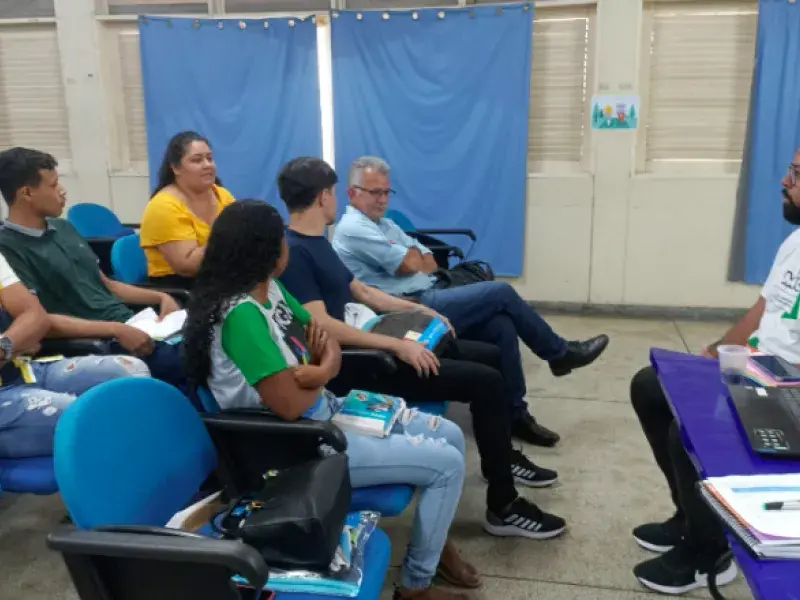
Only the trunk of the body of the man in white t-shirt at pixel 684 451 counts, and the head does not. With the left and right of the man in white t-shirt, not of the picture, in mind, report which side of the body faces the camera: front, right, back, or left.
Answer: left

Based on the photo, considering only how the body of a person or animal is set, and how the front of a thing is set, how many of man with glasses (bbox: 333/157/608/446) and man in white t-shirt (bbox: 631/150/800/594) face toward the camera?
0

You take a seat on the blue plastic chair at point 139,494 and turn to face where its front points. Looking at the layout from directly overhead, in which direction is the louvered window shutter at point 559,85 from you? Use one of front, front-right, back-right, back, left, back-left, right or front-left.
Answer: left

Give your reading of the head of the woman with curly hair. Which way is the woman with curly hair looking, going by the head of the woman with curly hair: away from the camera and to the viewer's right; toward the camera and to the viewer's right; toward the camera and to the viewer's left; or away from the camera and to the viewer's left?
away from the camera and to the viewer's right

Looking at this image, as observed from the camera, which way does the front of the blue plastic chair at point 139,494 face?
facing the viewer and to the right of the viewer

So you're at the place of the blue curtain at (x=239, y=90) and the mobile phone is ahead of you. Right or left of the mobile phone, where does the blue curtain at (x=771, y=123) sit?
left

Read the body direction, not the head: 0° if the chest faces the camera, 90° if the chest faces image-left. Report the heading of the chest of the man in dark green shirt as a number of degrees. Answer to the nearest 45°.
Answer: approximately 315°

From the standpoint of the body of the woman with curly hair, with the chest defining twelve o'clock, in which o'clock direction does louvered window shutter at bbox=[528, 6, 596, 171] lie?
The louvered window shutter is roughly at 10 o'clock from the woman with curly hair.

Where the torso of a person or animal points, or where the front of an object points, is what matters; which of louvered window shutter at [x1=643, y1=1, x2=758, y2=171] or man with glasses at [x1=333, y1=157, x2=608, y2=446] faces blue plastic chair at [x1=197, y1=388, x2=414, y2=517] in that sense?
the louvered window shutter

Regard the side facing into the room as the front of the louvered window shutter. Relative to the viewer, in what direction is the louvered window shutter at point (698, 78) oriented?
toward the camera

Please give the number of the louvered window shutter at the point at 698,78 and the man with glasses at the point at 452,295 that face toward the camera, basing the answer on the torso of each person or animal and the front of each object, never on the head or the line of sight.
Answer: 1

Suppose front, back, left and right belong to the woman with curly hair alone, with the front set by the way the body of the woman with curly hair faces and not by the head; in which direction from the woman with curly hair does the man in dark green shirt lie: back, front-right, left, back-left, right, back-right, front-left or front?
back-left

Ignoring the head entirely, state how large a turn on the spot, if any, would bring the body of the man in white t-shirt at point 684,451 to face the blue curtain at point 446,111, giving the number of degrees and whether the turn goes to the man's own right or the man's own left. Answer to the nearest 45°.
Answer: approximately 45° to the man's own right

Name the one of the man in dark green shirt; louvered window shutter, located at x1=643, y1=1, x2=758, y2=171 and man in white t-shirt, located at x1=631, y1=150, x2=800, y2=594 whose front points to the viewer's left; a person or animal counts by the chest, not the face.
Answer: the man in white t-shirt

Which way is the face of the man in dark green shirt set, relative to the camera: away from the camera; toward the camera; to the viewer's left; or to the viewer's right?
to the viewer's right

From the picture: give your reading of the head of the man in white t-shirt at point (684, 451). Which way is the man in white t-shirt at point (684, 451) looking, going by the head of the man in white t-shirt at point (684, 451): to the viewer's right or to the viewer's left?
to the viewer's left

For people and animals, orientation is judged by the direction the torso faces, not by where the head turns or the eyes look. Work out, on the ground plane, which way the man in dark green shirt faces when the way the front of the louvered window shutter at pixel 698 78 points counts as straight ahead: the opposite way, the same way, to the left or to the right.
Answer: to the left

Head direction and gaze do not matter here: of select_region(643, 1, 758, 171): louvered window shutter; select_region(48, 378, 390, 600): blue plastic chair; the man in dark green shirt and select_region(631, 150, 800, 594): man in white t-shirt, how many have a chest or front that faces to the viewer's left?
1

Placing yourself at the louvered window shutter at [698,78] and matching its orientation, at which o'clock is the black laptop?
The black laptop is roughly at 12 o'clock from the louvered window shutter.
